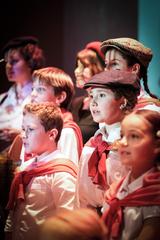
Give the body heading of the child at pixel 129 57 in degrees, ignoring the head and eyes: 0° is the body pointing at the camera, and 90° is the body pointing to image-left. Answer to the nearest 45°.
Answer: approximately 45°

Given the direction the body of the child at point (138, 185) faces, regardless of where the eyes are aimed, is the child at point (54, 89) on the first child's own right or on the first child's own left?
on the first child's own right

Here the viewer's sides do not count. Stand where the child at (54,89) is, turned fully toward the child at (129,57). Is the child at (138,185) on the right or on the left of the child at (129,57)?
right

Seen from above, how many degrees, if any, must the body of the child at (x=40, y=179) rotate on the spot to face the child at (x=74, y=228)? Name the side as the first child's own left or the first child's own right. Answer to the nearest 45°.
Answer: approximately 45° to the first child's own left
